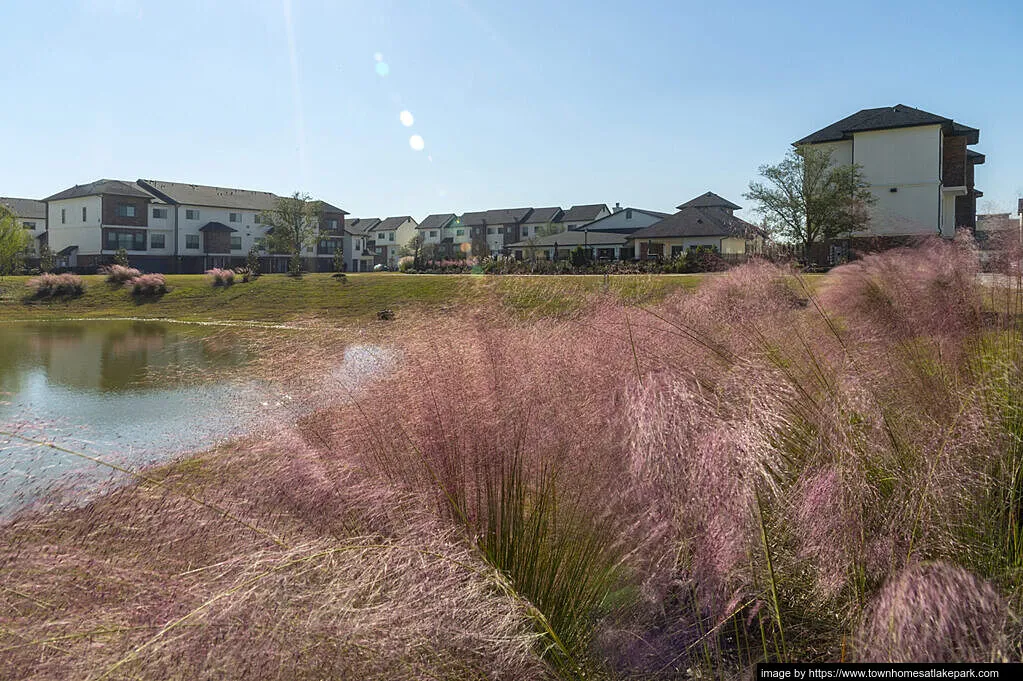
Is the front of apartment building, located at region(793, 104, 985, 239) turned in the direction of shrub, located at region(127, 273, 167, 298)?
no

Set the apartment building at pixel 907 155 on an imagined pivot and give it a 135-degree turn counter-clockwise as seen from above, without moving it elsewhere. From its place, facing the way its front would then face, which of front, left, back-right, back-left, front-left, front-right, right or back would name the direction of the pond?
back-left

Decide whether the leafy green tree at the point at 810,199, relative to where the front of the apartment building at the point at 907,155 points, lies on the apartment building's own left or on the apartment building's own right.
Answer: on the apartment building's own right

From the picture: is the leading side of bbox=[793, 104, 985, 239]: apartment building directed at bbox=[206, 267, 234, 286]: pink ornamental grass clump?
no

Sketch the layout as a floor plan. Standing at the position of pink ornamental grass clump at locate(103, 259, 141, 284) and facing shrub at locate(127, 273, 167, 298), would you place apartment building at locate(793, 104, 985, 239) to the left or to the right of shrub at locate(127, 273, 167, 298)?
left

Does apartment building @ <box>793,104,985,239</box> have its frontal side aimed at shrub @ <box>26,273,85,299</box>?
no
